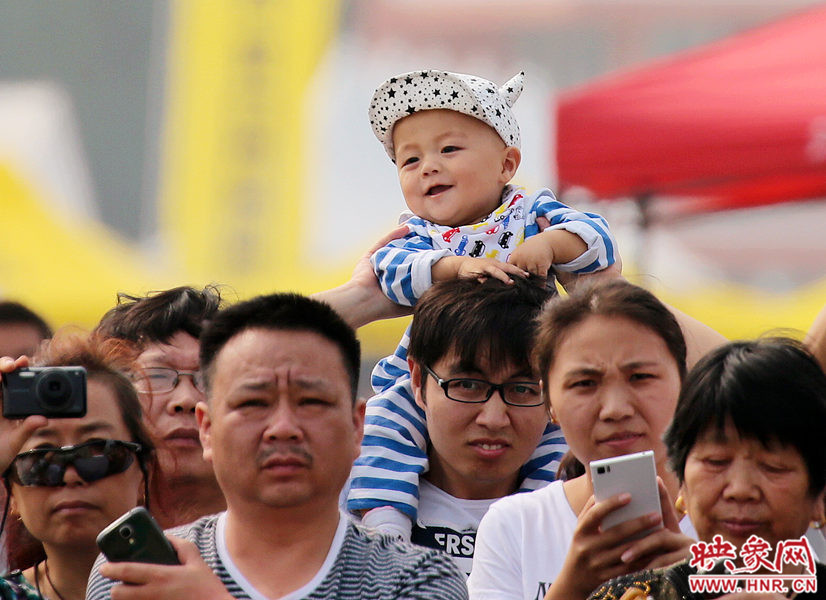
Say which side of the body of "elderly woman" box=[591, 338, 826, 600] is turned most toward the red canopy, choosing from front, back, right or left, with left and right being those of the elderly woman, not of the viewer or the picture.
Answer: back

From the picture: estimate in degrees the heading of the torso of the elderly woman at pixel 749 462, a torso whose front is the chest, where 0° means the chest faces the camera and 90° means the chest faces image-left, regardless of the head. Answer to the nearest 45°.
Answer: approximately 0°

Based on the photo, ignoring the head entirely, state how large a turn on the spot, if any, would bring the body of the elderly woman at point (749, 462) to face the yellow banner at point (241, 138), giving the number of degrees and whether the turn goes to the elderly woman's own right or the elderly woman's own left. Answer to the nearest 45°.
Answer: approximately 135° to the elderly woman's own right
